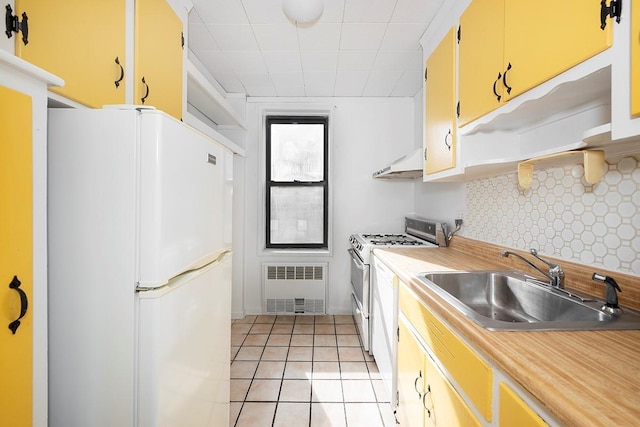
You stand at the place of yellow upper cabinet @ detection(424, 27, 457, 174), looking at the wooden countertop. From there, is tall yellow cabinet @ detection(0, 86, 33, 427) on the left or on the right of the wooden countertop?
right

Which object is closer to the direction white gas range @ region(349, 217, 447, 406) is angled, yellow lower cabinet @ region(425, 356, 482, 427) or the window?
the window

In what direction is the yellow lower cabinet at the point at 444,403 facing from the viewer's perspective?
to the viewer's left

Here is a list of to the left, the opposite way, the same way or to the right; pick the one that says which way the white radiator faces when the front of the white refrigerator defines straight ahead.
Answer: to the right

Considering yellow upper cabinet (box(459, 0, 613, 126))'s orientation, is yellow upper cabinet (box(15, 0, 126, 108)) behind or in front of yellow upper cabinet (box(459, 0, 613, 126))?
in front

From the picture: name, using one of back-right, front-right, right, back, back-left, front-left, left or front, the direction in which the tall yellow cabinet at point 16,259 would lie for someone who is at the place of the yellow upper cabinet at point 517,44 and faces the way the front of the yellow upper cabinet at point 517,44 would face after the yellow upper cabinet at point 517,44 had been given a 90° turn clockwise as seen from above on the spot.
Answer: left

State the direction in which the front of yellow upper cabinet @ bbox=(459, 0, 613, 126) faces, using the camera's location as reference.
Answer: facing the viewer and to the left of the viewer

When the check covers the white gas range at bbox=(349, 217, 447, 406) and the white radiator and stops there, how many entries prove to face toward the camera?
1

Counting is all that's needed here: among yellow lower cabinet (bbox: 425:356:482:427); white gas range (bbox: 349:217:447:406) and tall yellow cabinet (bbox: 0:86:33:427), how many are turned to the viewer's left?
2

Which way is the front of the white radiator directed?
toward the camera

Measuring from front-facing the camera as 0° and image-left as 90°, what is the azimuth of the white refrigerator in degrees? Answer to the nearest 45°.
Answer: approximately 315°

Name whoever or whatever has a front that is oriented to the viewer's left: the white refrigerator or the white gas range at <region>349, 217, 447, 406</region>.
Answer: the white gas range

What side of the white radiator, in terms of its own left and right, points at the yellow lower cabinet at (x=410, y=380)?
front

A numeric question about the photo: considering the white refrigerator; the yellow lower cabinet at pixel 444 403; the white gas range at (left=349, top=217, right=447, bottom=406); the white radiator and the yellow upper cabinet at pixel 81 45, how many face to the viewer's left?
2

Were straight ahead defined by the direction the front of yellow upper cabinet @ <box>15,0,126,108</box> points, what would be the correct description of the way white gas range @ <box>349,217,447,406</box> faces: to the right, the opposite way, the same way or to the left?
the opposite way

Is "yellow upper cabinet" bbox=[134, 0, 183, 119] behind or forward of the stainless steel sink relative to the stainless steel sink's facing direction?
forward
